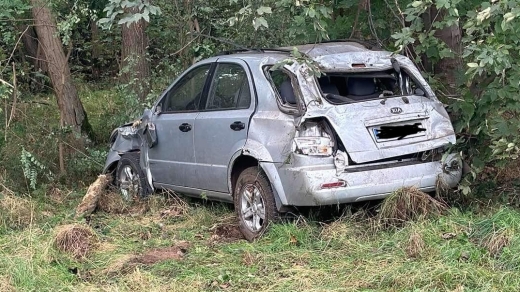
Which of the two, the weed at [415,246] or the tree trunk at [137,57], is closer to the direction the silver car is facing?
the tree trunk

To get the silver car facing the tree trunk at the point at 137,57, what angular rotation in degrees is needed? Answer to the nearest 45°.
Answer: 0° — it already faces it

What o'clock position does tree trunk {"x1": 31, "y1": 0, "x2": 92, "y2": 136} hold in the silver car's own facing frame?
The tree trunk is roughly at 12 o'clock from the silver car.

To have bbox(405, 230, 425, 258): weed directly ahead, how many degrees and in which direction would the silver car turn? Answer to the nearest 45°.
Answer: approximately 180°

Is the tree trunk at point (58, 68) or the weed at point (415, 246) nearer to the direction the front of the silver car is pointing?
the tree trunk

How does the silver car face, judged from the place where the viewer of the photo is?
facing away from the viewer and to the left of the viewer

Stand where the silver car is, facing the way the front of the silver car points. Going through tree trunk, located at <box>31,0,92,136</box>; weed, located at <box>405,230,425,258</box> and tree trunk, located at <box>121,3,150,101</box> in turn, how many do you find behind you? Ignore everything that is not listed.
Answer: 1
